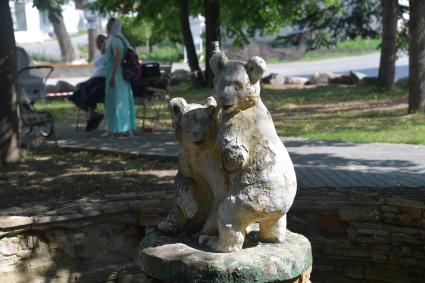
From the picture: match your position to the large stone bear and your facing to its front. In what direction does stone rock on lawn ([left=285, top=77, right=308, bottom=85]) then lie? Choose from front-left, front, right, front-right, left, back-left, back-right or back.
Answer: back-right

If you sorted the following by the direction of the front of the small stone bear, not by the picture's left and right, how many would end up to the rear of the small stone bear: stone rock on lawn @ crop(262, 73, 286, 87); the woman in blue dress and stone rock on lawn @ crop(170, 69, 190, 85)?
3

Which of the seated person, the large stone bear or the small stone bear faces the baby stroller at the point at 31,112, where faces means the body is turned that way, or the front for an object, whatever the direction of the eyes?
the seated person

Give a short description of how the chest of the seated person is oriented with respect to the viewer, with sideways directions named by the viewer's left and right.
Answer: facing to the left of the viewer

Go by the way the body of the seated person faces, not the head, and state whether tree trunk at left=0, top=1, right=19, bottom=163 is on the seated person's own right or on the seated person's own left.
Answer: on the seated person's own left

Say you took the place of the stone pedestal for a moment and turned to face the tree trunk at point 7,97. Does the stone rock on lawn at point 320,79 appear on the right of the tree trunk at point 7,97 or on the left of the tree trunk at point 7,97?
right
